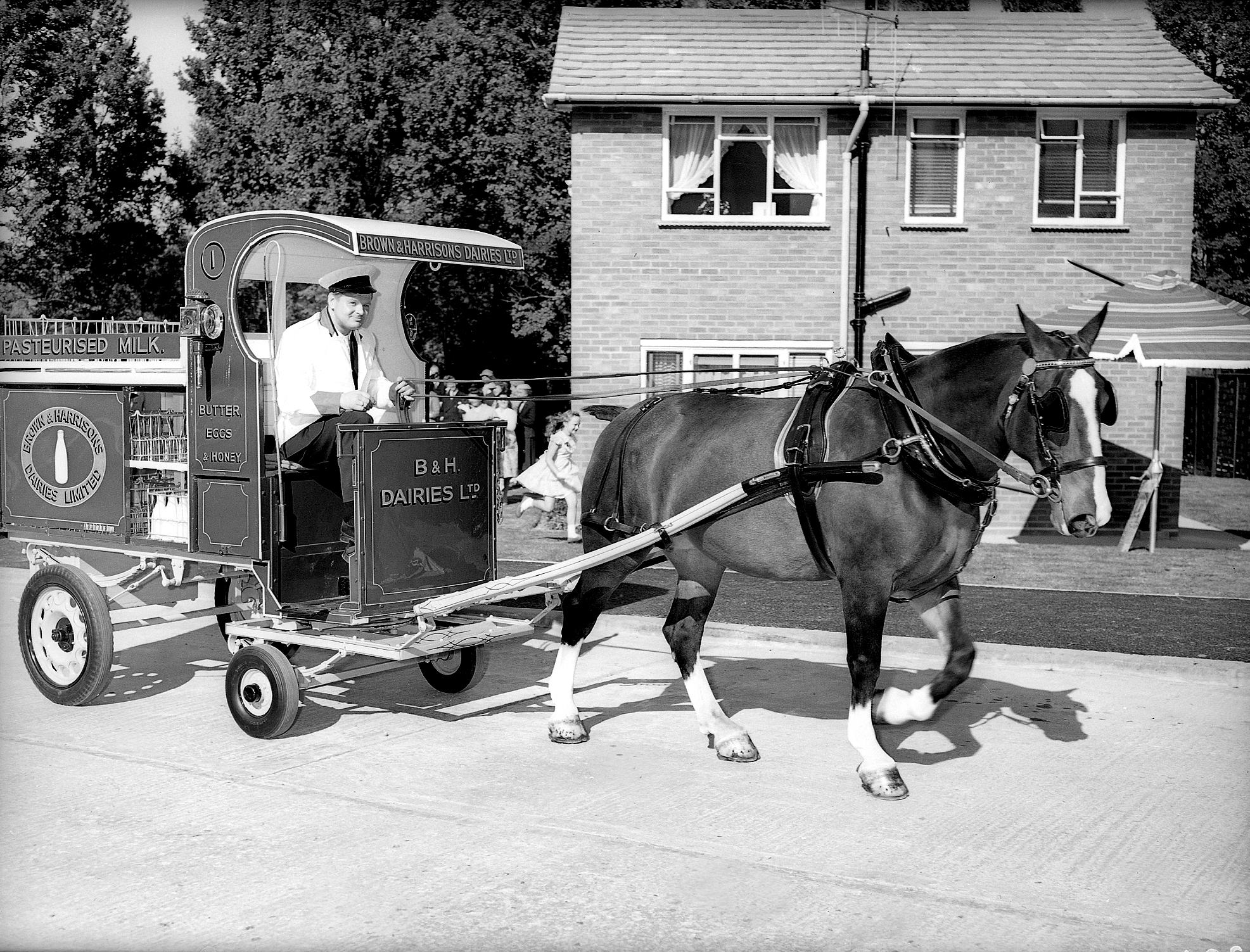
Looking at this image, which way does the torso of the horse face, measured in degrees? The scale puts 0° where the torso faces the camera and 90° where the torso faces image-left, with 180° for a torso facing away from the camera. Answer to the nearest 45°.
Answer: approximately 315°

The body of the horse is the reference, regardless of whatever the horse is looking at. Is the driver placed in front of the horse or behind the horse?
behind

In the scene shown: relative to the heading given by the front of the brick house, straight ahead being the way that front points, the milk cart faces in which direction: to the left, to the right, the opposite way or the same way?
to the left

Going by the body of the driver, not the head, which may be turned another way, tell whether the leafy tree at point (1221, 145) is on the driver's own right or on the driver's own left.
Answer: on the driver's own left

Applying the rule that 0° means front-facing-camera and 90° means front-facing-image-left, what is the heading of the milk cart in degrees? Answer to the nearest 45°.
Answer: approximately 315°

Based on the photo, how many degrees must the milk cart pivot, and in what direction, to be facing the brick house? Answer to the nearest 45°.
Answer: approximately 90° to its left

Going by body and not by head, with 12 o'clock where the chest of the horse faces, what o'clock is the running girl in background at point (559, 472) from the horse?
The running girl in background is roughly at 7 o'clock from the horse.

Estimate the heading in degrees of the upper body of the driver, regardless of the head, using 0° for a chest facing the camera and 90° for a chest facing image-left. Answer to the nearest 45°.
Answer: approximately 315°
